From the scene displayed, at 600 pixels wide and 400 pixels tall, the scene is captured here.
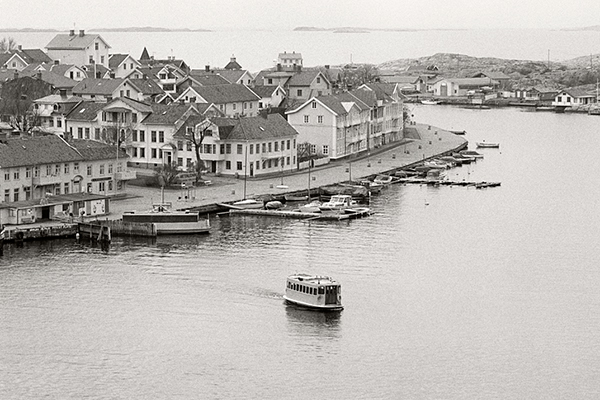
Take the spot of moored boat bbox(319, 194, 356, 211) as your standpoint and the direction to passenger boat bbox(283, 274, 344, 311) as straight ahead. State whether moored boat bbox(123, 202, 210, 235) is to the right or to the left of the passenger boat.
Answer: right

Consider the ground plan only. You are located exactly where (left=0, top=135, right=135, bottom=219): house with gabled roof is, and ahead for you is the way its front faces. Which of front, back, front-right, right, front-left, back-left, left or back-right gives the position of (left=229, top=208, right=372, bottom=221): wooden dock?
front-left

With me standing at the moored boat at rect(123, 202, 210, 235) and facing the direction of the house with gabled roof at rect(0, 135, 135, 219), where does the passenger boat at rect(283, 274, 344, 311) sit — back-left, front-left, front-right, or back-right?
back-left

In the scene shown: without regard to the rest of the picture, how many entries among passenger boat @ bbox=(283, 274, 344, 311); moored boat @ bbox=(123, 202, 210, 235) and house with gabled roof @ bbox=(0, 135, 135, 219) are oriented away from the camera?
0

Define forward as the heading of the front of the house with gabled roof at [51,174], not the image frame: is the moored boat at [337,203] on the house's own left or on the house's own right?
on the house's own left

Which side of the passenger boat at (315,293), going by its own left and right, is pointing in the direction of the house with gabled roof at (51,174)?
back

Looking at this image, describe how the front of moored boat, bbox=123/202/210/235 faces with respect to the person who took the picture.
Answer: facing to the right of the viewer

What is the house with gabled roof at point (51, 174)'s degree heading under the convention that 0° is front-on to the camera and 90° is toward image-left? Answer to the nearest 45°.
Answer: approximately 315°

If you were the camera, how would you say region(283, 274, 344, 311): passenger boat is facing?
facing the viewer and to the right of the viewer

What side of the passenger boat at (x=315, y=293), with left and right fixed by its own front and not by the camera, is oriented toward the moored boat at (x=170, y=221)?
back

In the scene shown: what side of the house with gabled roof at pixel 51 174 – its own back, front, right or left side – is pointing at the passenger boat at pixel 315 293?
front

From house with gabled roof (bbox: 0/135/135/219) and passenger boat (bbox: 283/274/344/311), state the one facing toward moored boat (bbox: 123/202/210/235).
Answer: the house with gabled roof

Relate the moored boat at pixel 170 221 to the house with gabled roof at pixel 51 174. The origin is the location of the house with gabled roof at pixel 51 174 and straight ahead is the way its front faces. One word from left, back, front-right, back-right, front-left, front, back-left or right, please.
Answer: front

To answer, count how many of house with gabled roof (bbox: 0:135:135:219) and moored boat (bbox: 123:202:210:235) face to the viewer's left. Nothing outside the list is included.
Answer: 0

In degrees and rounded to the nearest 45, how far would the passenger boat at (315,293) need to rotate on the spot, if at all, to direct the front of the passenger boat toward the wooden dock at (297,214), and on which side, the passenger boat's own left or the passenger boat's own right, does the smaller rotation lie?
approximately 135° to the passenger boat's own left
